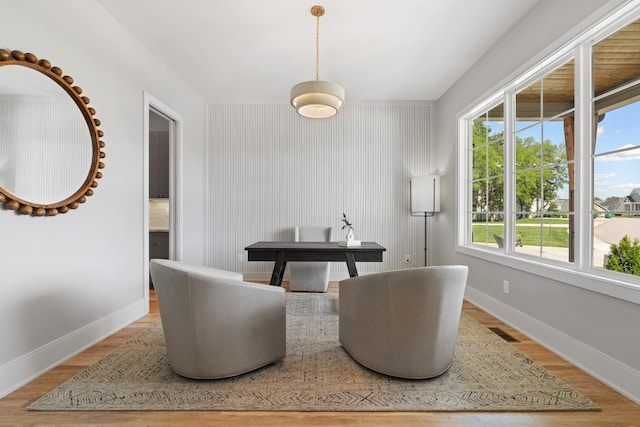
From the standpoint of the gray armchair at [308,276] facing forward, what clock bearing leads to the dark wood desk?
The dark wood desk is roughly at 12 o'clock from the gray armchair.

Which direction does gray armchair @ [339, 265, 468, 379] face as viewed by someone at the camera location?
facing away from the viewer and to the left of the viewer

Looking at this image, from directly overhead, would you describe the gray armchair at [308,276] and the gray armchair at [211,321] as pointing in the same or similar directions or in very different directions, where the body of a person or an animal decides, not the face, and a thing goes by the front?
very different directions

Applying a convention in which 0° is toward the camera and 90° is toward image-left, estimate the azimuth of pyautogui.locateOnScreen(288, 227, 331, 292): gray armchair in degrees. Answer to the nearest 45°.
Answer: approximately 0°

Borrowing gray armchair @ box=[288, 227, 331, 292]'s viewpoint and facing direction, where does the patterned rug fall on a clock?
The patterned rug is roughly at 12 o'clock from the gray armchair.

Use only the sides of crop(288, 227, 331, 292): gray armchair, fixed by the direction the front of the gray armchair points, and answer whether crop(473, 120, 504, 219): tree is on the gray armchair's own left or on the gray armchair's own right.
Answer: on the gray armchair's own left

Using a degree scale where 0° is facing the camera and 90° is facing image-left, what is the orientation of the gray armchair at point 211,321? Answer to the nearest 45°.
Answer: approximately 225°
